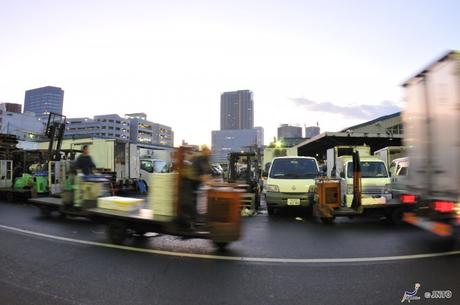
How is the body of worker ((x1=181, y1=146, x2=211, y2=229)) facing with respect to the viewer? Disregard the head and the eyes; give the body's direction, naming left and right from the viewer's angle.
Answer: facing to the right of the viewer

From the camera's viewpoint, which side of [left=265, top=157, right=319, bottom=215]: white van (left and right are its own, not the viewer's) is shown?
front

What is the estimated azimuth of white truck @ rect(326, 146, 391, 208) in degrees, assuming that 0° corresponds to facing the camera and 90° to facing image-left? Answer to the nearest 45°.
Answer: approximately 315°

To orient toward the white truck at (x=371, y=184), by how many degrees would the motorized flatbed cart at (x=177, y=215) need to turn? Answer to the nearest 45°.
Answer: approximately 45° to its left

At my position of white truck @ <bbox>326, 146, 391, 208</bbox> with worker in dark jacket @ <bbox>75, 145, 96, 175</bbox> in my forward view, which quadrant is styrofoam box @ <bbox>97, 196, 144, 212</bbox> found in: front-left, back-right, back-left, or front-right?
front-left

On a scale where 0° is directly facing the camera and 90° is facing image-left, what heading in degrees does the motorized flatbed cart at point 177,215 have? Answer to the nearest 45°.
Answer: approximately 270°

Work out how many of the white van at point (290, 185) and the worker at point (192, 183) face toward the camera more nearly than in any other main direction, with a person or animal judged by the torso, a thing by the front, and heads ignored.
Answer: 1

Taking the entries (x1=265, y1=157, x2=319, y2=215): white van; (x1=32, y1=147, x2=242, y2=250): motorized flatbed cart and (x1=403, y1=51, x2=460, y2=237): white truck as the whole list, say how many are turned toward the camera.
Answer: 1

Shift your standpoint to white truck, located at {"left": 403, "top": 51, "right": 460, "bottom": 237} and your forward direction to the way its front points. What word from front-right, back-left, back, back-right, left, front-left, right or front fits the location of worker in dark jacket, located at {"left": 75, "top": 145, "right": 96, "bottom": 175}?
back-left

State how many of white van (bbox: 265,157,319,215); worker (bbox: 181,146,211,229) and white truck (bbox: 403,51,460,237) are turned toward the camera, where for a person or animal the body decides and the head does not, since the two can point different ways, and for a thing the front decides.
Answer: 1

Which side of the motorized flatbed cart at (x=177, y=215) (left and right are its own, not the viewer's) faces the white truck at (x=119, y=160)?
left

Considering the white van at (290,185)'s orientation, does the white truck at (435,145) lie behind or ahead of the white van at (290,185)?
ahead

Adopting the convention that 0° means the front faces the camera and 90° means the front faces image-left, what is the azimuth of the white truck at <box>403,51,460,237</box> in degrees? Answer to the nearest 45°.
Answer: approximately 225°

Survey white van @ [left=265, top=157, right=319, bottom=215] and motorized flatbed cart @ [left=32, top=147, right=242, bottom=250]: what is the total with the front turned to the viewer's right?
1
